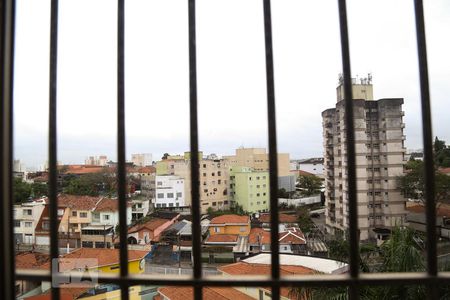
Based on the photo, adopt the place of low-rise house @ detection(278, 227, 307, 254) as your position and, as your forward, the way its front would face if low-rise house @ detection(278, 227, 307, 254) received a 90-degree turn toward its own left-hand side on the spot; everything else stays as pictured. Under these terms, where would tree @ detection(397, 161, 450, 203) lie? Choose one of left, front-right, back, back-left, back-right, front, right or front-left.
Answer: front

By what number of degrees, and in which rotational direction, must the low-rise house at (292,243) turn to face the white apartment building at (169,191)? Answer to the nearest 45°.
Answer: approximately 135° to its right

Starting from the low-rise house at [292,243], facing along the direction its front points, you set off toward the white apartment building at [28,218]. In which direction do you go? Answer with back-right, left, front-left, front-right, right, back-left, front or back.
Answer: front-right

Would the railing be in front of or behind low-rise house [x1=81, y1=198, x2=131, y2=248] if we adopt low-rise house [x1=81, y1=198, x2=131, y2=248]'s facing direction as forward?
in front

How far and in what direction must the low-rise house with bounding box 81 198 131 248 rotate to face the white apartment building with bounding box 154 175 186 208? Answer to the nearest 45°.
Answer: approximately 135° to its left

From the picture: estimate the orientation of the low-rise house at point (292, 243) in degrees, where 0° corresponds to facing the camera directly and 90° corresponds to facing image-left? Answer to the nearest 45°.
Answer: approximately 0°

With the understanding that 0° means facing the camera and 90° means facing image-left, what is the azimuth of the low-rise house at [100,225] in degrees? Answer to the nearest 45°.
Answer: approximately 0°

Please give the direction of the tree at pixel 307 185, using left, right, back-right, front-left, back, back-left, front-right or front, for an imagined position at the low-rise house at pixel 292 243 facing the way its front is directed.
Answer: back

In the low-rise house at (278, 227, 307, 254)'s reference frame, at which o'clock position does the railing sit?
The railing is roughly at 12 o'clock from the low-rise house.

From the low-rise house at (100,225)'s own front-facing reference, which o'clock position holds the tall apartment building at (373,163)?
The tall apartment building is roughly at 9 o'clock from the low-rise house.

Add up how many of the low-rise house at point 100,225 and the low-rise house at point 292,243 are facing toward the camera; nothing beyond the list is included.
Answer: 2
